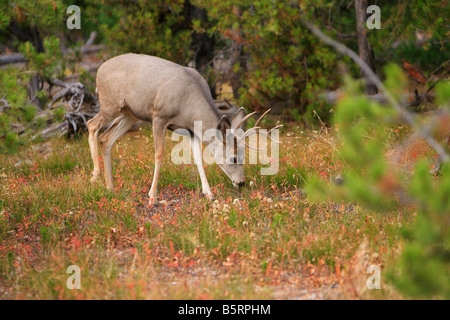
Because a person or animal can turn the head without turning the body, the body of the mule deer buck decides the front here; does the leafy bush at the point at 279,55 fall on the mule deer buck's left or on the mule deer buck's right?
on the mule deer buck's left

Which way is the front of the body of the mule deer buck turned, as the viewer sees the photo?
to the viewer's right

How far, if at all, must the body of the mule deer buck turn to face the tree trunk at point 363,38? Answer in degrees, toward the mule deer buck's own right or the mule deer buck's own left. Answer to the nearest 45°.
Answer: approximately 45° to the mule deer buck's own left

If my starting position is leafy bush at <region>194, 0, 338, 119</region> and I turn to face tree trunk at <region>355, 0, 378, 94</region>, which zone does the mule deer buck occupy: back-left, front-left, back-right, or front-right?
back-right

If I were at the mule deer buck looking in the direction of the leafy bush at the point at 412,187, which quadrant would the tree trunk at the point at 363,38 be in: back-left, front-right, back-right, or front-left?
back-left
